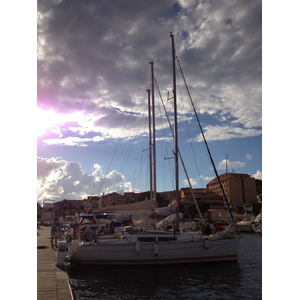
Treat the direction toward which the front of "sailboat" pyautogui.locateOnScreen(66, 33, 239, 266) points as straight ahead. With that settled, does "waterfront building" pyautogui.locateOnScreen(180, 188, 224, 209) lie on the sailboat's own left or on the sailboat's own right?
on the sailboat's own left

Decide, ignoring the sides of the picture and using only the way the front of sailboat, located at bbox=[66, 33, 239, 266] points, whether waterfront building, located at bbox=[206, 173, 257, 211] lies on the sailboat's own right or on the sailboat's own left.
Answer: on the sailboat's own left

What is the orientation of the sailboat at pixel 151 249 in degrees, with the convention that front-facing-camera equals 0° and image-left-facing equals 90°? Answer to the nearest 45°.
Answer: approximately 270°
